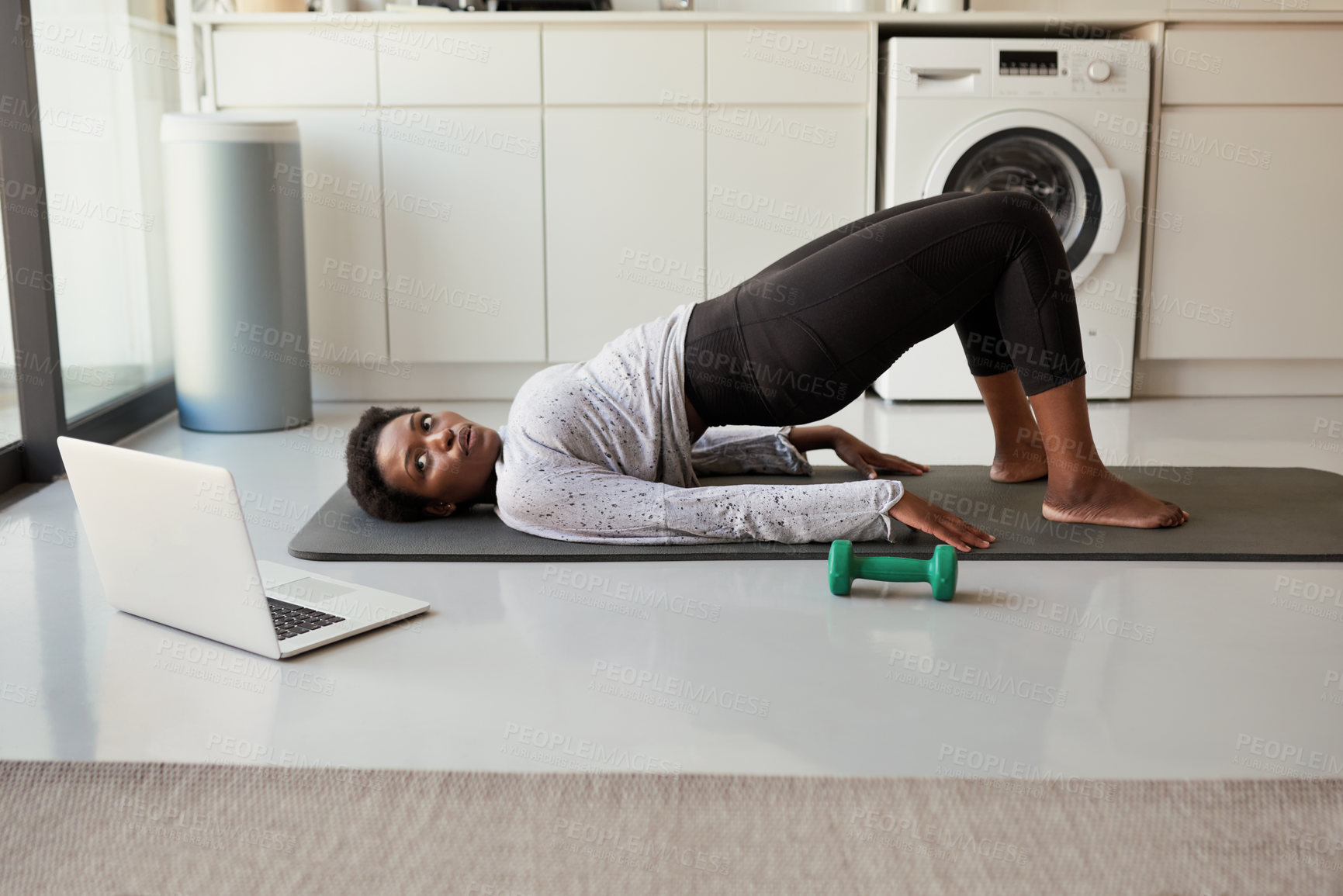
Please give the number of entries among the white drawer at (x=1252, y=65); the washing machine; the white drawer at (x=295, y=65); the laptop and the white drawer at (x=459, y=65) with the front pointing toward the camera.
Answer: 4

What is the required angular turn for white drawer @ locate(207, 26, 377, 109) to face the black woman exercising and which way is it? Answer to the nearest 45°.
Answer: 0° — it already faces them

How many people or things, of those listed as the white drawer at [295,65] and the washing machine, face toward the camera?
2

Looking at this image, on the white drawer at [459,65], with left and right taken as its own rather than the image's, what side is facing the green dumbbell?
front

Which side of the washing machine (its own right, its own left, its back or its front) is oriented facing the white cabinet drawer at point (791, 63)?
right

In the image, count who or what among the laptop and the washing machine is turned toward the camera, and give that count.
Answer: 1

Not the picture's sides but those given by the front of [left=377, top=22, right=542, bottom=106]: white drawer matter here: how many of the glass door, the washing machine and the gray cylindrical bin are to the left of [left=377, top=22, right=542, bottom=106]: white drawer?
1
